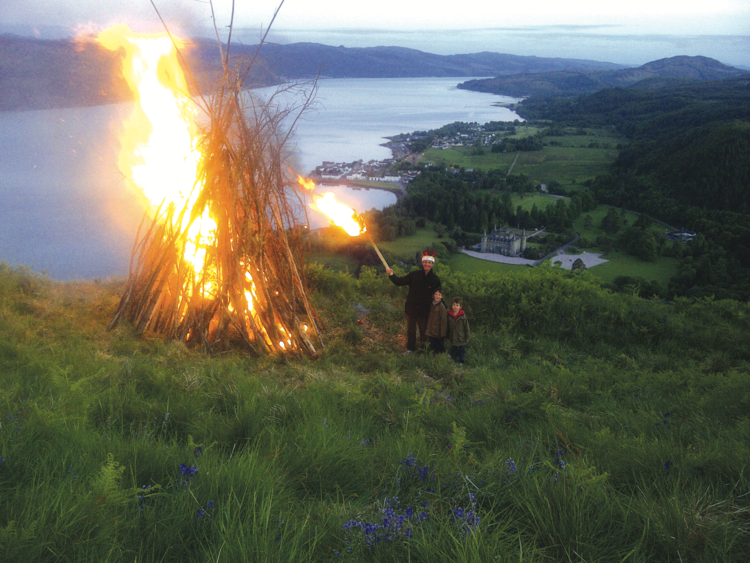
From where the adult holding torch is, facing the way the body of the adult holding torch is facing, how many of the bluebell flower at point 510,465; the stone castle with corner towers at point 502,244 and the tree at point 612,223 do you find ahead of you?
1

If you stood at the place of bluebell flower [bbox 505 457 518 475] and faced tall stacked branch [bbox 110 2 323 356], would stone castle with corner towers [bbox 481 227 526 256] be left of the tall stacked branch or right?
right

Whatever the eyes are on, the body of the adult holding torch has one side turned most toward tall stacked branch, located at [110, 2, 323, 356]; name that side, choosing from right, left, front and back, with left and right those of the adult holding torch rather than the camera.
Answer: right

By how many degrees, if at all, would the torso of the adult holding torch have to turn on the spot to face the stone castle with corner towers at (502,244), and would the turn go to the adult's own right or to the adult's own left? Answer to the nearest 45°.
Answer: approximately 180°

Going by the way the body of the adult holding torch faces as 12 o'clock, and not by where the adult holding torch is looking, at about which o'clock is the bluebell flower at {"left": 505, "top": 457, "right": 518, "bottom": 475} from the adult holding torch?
The bluebell flower is roughly at 12 o'clock from the adult holding torch.

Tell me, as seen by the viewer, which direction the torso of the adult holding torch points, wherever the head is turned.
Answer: toward the camera

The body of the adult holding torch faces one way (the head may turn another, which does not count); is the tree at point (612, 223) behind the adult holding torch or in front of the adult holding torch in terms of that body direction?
behind

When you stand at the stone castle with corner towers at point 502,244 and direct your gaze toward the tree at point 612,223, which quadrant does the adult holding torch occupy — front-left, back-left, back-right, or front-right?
back-right
